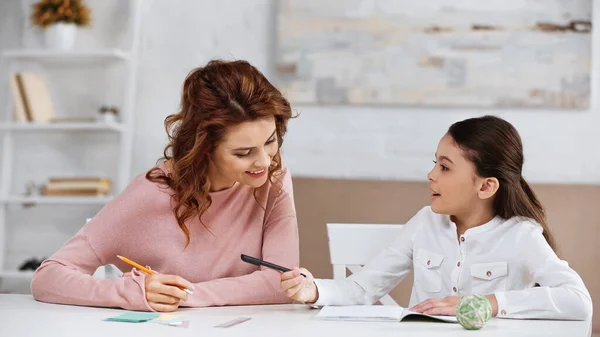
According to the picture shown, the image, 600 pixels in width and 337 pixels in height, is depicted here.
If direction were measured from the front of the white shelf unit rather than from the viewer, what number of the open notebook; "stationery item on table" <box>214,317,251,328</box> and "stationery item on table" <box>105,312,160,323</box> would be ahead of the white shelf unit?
3

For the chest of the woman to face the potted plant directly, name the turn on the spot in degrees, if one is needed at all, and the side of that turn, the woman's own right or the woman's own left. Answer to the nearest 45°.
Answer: approximately 135° to the woman's own left

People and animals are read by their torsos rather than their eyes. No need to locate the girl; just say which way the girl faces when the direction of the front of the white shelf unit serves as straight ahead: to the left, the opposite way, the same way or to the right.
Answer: to the right

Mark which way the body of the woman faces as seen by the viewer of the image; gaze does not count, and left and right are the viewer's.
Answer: facing the viewer and to the right of the viewer

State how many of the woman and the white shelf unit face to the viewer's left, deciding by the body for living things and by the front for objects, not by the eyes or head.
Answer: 0

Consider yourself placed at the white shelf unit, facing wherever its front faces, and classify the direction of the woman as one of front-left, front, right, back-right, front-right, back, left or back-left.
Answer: front

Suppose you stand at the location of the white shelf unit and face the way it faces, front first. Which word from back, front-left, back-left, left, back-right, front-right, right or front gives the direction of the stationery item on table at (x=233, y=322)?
front

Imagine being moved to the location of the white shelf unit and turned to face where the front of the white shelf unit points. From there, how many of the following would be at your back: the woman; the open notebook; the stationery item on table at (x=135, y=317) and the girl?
0

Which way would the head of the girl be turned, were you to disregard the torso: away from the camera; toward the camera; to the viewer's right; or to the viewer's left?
to the viewer's left

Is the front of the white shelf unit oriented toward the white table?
yes

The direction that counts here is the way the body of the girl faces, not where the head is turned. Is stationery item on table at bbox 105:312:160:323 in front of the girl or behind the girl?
in front

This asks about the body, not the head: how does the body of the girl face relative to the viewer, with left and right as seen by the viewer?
facing the viewer and to the left of the viewer

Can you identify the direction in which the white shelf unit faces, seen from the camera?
facing the viewer

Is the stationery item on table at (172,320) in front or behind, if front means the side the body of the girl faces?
in front

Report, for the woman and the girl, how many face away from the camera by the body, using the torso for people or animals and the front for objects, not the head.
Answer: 0

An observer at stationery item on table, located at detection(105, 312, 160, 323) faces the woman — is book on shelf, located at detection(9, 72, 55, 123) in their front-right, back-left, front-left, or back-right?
front-left

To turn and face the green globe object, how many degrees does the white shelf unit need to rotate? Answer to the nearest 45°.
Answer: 0° — it already faces it

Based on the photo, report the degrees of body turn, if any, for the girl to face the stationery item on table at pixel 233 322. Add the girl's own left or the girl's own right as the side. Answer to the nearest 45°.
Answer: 0° — they already face it

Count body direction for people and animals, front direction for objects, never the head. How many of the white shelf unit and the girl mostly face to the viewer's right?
0

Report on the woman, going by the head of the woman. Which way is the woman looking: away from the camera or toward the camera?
toward the camera

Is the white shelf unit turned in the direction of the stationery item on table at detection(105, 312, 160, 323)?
yes
